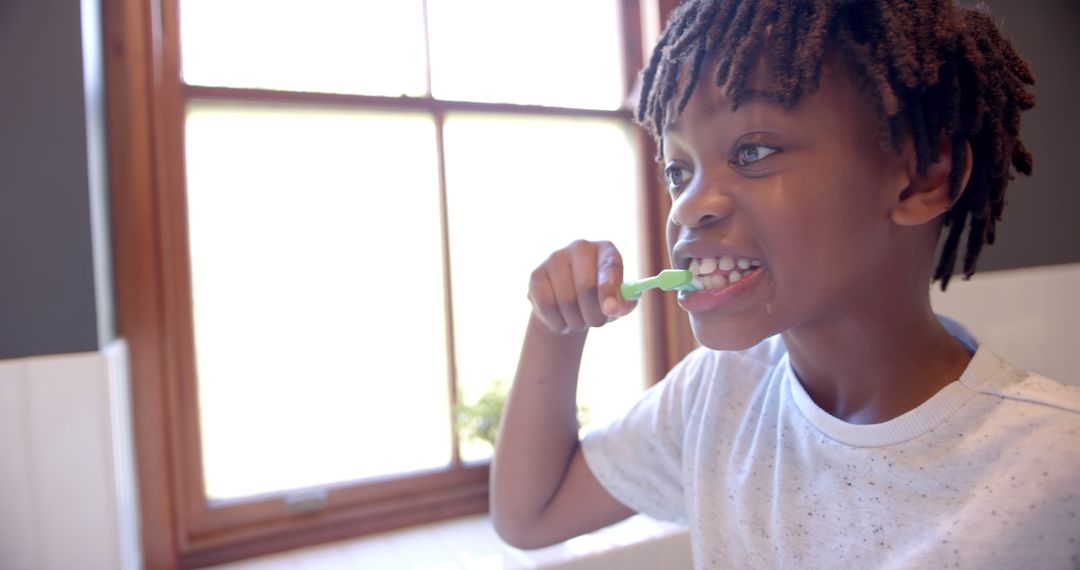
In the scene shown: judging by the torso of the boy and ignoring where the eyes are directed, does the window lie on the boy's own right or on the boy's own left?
on the boy's own right

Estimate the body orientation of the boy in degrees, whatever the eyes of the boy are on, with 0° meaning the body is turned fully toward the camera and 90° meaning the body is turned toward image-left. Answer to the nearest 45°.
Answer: approximately 45°
